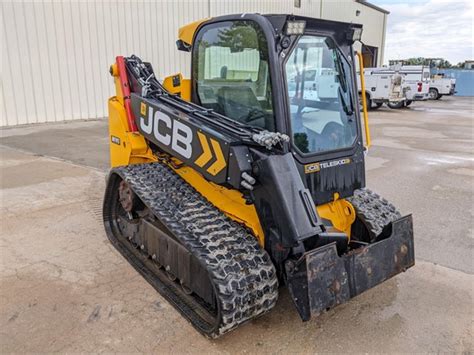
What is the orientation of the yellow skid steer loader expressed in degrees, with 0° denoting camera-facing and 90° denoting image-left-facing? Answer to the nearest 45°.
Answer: approximately 315°

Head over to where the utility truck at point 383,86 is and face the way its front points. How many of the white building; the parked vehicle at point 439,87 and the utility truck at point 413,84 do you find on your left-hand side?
1

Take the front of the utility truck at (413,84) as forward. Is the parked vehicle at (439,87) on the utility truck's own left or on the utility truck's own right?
on the utility truck's own right

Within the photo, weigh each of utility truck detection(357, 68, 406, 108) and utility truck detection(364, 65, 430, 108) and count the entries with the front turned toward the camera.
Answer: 0
